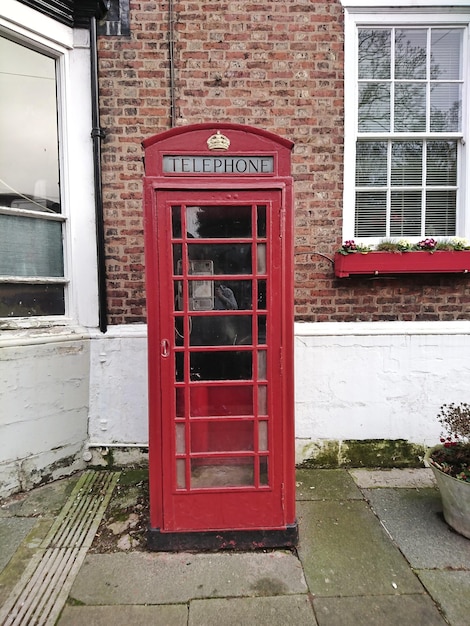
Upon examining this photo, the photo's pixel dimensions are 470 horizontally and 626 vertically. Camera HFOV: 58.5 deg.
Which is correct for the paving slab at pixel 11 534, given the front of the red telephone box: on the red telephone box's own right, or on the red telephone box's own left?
on the red telephone box's own right

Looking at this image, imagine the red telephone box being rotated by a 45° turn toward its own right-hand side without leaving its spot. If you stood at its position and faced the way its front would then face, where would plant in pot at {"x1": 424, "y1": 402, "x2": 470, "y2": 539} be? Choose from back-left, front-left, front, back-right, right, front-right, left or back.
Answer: back-left

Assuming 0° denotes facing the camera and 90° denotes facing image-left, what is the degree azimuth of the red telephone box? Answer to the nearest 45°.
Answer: approximately 0°

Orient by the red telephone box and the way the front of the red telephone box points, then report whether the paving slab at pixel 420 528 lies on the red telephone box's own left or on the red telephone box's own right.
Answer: on the red telephone box's own left

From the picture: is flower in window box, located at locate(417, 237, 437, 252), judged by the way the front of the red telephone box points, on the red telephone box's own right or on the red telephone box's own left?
on the red telephone box's own left

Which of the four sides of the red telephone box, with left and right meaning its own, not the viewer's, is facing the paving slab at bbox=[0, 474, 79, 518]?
right
